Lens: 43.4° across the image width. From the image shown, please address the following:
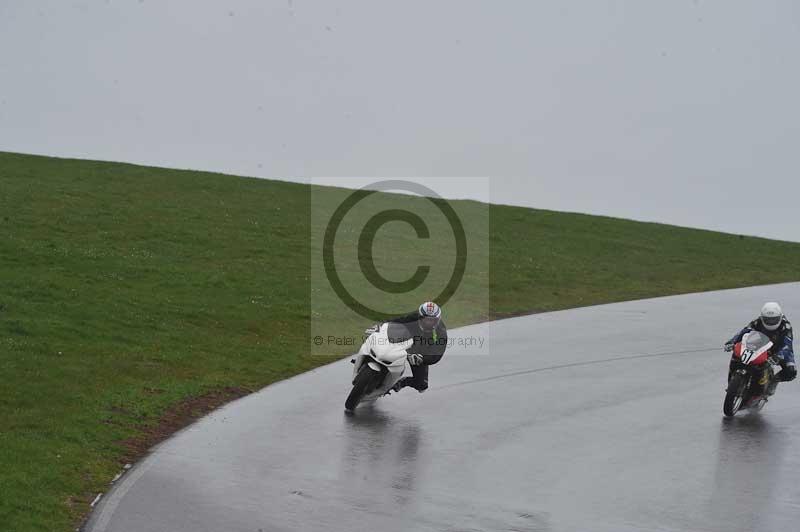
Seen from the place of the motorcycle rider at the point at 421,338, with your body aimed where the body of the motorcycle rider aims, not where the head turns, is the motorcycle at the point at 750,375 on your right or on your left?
on your left

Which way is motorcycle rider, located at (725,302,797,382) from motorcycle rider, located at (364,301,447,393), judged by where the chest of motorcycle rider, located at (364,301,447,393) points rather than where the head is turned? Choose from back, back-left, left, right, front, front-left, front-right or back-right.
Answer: back-left
